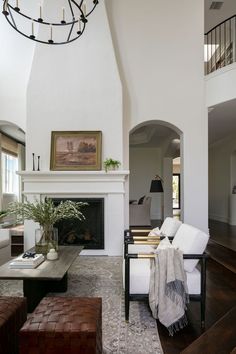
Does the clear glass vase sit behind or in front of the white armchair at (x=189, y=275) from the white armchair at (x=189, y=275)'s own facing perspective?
in front

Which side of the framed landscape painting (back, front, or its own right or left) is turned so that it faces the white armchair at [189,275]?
front

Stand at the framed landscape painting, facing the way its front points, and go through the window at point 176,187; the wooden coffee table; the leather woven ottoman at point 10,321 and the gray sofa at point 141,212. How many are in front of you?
2

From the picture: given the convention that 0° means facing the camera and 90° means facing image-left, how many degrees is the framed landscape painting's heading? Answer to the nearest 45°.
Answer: approximately 0°

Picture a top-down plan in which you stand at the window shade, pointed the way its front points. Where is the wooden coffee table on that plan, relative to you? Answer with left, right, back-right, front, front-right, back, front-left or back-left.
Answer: front-right

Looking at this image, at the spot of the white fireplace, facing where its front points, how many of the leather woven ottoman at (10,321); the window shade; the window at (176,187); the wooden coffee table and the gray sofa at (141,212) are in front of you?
2

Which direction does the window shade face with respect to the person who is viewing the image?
facing the viewer and to the right of the viewer

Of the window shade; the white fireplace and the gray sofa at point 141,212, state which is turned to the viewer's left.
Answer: the gray sofa

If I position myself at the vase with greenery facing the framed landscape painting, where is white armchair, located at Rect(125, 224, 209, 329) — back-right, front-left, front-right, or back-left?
back-right

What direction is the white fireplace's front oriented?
toward the camera

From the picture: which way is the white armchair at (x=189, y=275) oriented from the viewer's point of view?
to the viewer's left
